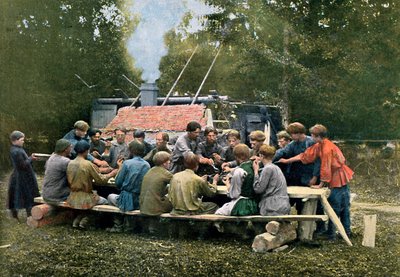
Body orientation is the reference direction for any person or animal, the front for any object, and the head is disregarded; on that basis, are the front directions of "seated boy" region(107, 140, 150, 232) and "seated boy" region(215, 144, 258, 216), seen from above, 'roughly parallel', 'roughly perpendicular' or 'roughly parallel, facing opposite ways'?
roughly parallel

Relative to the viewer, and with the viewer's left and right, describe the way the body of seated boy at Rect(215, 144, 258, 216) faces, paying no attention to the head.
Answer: facing away from the viewer and to the left of the viewer

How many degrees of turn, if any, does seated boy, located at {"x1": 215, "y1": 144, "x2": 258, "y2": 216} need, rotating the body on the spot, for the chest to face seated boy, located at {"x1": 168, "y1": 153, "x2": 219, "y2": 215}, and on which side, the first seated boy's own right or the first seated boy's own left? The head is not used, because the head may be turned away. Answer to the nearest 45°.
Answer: approximately 45° to the first seated boy's own left

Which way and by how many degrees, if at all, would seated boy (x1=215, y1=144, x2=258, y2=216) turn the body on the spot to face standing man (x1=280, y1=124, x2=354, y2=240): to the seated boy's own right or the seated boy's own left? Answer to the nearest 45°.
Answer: approximately 90° to the seated boy's own right

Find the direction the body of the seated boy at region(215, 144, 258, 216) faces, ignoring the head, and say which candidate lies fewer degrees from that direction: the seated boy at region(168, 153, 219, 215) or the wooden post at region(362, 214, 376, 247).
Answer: the seated boy

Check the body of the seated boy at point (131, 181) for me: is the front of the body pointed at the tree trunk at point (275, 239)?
no

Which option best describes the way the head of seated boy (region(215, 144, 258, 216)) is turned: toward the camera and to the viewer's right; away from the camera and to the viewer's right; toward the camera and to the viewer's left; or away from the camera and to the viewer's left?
away from the camera and to the viewer's left

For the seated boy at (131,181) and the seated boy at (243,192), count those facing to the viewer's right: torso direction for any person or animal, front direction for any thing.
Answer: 0

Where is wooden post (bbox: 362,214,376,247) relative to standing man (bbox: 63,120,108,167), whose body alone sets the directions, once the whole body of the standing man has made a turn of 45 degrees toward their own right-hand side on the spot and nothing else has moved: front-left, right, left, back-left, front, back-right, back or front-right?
front-left

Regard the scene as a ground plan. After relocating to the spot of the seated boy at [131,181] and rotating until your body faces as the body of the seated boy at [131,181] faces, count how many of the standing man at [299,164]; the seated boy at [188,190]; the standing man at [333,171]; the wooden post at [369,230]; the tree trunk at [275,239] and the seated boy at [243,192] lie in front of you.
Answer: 0

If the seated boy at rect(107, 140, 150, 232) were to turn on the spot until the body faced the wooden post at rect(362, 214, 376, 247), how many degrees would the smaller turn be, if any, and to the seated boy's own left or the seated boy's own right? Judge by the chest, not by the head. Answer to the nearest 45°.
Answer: approximately 135° to the seated boy's own right

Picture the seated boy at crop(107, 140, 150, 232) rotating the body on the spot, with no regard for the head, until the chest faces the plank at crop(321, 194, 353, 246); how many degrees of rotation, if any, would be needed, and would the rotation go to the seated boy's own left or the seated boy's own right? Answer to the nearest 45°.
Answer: approximately 135° to the seated boy's own right

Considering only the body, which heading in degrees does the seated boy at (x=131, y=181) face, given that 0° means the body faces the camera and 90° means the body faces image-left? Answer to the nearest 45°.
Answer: approximately 135°

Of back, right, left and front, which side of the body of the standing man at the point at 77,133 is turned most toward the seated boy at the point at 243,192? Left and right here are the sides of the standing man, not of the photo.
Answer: front

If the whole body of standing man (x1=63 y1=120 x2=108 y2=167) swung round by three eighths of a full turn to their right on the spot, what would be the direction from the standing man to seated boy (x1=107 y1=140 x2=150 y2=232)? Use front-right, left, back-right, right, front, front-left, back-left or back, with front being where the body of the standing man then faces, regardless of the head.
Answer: back-left
